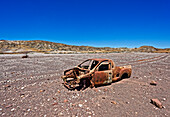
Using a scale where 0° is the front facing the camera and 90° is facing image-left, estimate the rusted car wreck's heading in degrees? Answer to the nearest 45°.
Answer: approximately 45°
